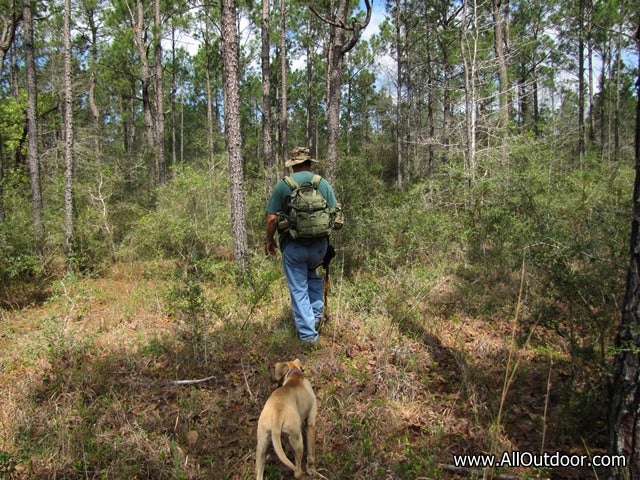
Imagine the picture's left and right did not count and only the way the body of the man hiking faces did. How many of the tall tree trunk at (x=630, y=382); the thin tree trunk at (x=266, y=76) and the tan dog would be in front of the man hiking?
1

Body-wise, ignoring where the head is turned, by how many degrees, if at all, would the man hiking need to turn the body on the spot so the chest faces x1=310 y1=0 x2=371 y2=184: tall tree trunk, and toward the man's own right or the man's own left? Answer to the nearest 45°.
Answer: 0° — they already face it

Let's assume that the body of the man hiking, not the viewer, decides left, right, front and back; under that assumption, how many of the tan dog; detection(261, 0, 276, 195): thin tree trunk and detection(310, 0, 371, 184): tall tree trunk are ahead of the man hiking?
2

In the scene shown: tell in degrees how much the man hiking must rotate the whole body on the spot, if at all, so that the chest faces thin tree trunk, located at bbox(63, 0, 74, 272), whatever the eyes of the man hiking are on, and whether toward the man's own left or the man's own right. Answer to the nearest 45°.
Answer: approximately 45° to the man's own left

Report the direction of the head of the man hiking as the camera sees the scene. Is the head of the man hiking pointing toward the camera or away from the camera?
away from the camera

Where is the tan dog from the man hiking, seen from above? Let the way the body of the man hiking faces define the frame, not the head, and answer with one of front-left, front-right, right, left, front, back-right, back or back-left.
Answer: back

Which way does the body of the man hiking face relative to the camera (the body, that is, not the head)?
away from the camera

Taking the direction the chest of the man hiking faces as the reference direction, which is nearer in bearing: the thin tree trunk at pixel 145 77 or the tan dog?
the thin tree trunk

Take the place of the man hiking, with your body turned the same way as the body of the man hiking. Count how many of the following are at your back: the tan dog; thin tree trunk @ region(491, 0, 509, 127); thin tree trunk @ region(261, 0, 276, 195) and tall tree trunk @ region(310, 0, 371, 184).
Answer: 1

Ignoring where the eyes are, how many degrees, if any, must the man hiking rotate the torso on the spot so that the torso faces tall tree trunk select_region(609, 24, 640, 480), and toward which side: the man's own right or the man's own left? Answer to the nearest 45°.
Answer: approximately 135° to the man's own right

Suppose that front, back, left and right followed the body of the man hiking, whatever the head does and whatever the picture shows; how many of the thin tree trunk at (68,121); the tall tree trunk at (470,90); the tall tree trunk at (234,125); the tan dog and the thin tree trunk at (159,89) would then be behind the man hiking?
1

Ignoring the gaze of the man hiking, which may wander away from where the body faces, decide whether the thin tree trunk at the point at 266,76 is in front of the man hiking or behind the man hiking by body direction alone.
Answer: in front
